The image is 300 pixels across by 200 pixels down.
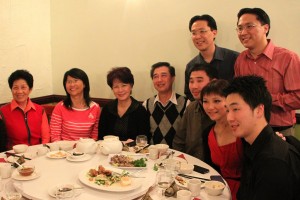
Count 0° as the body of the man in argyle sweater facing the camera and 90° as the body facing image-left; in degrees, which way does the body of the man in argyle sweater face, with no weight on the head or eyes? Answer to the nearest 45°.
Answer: approximately 0°

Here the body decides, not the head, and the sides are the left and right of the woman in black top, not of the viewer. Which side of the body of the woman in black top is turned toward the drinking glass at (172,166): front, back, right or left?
front

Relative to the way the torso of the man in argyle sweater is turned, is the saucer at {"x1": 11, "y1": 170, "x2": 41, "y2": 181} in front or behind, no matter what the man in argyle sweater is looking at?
in front

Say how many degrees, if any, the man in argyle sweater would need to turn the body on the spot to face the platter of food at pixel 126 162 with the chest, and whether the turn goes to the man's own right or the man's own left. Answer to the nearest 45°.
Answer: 0° — they already face it

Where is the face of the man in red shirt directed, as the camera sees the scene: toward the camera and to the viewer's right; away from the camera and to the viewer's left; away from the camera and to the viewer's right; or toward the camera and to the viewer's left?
toward the camera and to the viewer's left

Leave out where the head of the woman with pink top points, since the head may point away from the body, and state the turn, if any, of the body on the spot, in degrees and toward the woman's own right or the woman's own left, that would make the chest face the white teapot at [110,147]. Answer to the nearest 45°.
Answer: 0° — they already face it

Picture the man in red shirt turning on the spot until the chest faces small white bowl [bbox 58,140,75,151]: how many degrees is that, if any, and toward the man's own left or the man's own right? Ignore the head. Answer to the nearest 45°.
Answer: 0° — they already face it

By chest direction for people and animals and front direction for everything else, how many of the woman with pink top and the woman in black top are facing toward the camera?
2

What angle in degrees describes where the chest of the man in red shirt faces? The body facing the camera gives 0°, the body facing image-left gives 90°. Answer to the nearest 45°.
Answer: approximately 45°

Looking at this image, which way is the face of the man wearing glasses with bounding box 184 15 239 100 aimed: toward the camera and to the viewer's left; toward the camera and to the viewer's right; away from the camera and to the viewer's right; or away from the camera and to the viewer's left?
toward the camera and to the viewer's left

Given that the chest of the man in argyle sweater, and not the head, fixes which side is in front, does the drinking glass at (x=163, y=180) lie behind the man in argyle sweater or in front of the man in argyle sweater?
in front
